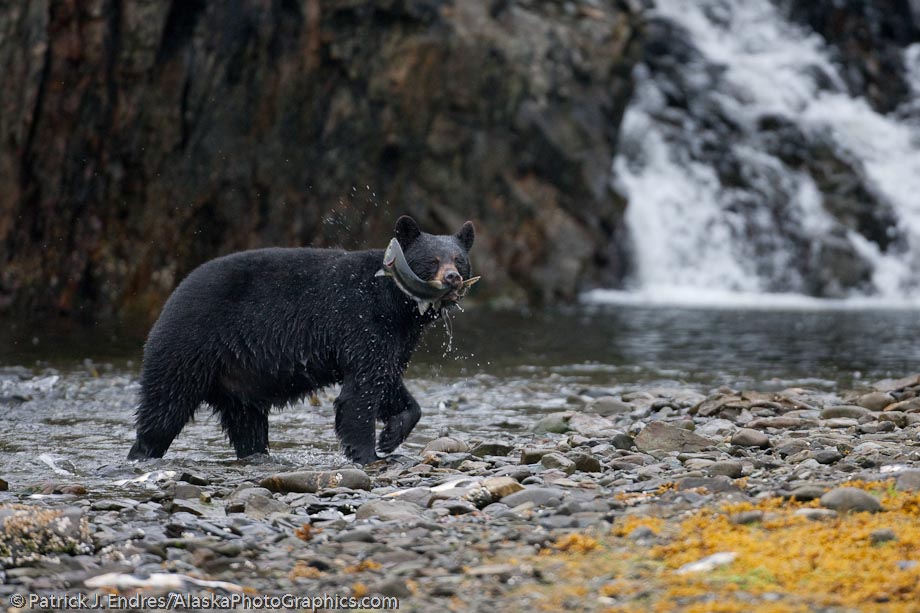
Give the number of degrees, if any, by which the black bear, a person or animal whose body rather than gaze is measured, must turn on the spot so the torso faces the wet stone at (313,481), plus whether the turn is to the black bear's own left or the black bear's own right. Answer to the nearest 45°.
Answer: approximately 90° to the black bear's own right

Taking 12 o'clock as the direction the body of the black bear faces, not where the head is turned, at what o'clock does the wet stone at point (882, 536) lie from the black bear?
The wet stone is roughly at 2 o'clock from the black bear.

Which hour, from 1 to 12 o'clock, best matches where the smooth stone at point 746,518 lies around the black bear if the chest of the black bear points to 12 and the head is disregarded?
The smooth stone is roughly at 2 o'clock from the black bear.

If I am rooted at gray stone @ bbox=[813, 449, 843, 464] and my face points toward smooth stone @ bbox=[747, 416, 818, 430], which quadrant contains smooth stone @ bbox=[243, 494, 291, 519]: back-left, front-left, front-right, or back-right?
back-left

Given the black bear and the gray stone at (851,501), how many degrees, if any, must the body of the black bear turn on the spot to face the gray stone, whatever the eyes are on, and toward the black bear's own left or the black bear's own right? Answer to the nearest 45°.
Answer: approximately 45° to the black bear's own right

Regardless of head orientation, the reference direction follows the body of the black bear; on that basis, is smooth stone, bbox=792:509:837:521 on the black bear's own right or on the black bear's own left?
on the black bear's own right

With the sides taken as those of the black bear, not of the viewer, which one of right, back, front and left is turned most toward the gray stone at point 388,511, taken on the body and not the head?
right

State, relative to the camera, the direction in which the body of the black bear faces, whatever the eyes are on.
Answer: to the viewer's right

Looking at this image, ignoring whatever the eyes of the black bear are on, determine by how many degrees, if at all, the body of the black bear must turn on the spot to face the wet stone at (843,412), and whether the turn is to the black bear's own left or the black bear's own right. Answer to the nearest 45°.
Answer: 0° — it already faces it

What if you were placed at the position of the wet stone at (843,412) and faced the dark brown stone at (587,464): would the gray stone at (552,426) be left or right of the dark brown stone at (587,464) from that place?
right
